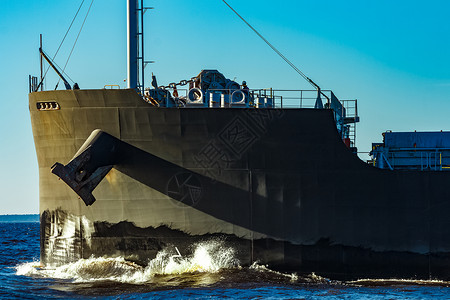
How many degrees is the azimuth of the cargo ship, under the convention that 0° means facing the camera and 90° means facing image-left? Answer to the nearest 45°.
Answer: approximately 90°
